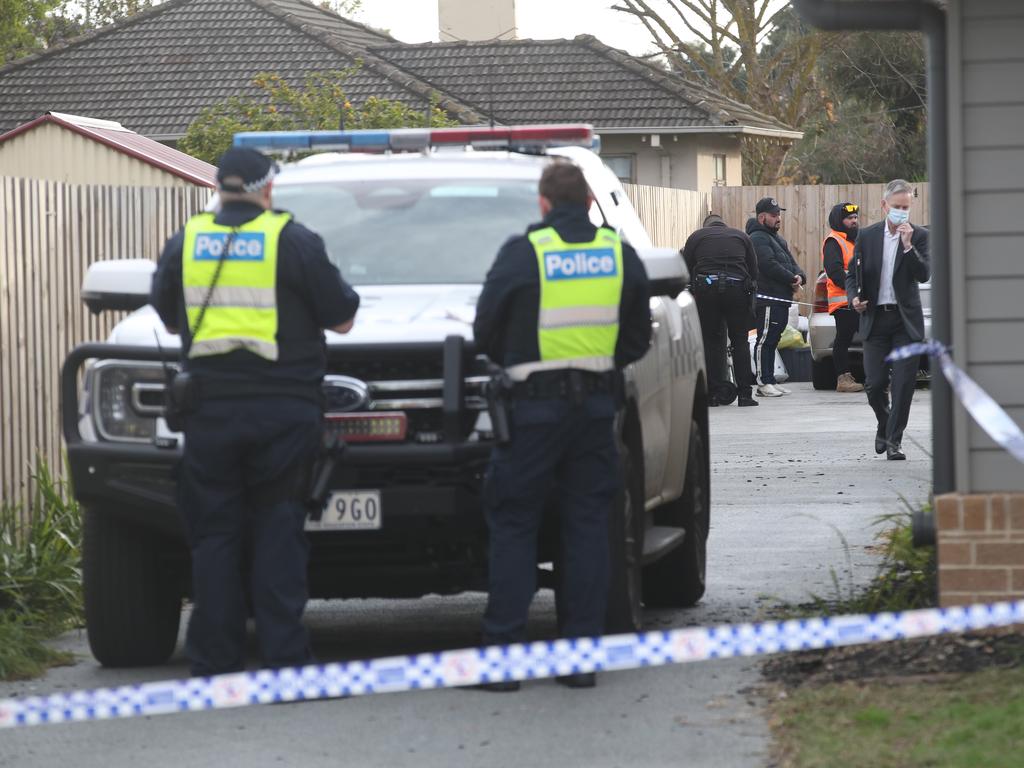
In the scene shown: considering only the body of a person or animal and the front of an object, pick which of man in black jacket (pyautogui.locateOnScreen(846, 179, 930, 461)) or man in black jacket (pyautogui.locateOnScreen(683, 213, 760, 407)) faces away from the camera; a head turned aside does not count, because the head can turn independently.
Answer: man in black jacket (pyautogui.locateOnScreen(683, 213, 760, 407))

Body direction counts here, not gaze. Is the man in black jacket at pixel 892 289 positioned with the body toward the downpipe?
yes

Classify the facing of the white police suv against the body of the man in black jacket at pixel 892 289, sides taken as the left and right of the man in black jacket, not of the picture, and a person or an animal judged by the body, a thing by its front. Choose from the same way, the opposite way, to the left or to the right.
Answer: the same way

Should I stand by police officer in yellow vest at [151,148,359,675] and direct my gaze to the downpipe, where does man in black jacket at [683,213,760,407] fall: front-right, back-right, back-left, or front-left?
front-left

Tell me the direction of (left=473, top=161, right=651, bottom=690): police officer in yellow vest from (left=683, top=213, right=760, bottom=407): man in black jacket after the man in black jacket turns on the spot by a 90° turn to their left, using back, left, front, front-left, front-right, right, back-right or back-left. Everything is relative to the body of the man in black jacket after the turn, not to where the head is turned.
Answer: left

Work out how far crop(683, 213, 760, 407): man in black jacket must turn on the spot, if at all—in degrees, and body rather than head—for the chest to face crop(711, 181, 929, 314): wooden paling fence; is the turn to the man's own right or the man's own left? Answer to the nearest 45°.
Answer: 0° — they already face it

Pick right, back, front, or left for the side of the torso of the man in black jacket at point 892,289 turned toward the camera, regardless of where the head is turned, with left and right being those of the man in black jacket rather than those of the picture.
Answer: front

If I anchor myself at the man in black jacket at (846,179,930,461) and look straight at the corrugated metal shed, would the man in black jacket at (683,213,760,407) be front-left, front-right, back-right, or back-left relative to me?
front-right

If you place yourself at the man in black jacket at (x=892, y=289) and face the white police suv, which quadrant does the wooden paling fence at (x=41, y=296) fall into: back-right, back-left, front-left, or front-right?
front-right

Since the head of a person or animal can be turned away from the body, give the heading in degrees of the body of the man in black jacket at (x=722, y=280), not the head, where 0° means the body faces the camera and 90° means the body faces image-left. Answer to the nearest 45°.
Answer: approximately 180°

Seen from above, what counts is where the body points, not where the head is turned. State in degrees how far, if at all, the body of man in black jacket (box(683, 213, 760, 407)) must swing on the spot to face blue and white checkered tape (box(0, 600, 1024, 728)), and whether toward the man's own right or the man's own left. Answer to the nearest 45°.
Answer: approximately 180°

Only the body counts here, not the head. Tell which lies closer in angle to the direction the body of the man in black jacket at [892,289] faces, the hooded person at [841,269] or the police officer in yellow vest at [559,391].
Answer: the police officer in yellow vest

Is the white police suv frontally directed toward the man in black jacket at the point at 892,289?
no
